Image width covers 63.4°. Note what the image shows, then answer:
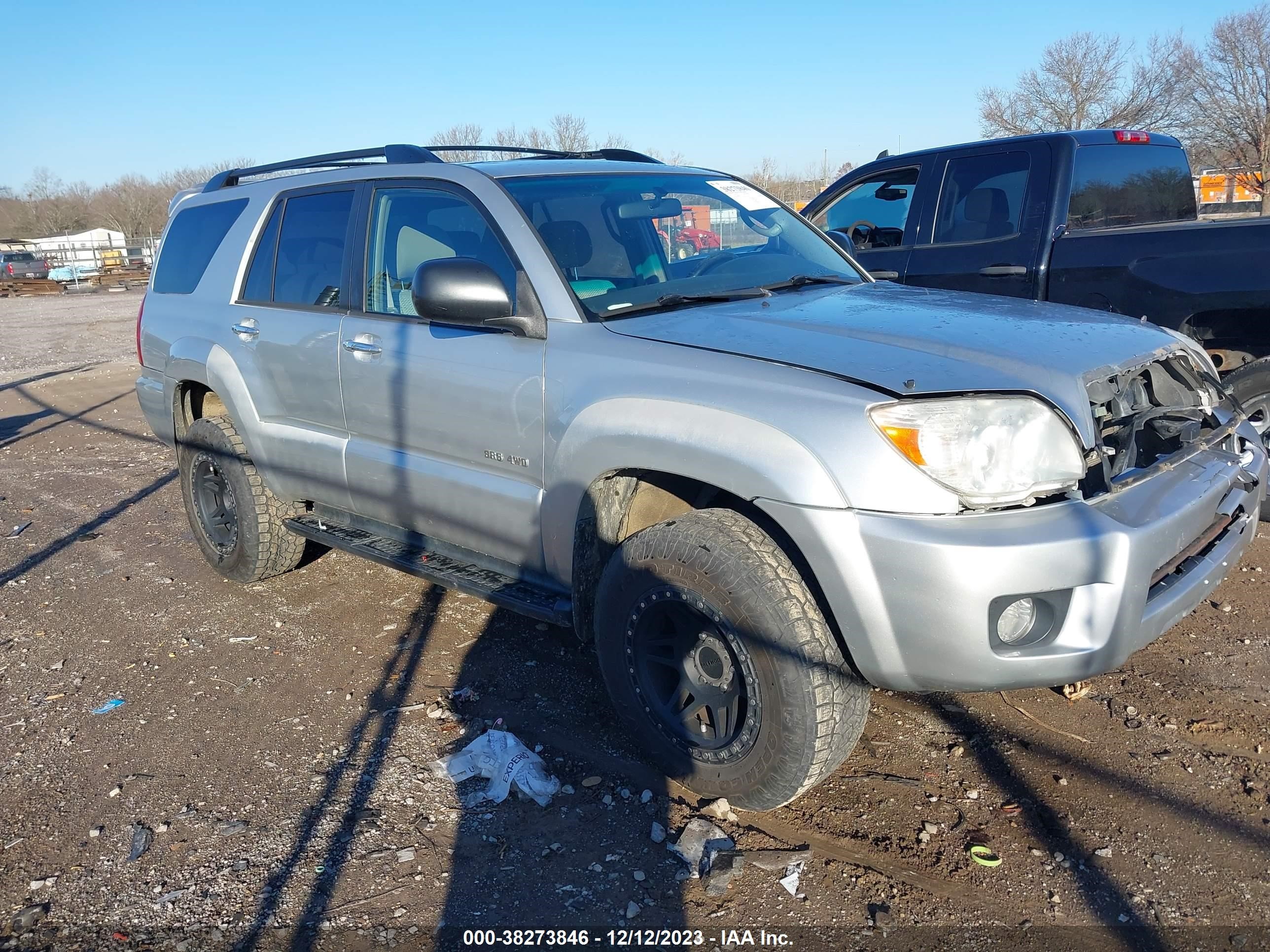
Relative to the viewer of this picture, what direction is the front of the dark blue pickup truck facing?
facing away from the viewer and to the left of the viewer

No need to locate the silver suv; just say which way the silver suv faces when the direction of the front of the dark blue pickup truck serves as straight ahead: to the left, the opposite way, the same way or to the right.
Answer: the opposite way

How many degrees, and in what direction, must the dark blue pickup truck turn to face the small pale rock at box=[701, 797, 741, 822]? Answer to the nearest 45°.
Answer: approximately 135° to its left

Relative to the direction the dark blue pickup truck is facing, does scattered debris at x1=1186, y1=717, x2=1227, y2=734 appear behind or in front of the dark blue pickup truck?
behind

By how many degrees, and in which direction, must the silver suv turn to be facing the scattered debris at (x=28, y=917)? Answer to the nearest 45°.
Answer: approximately 90° to its right

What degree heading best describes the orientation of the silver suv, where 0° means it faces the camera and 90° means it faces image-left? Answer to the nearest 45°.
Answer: approximately 315°

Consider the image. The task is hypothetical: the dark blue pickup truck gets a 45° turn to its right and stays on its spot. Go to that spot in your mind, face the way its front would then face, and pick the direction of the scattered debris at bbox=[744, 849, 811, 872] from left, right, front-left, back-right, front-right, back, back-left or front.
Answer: back

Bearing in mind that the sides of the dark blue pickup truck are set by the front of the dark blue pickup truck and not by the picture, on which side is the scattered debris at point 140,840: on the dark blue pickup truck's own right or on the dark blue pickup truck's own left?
on the dark blue pickup truck's own left

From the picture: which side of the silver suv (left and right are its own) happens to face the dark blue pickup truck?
left

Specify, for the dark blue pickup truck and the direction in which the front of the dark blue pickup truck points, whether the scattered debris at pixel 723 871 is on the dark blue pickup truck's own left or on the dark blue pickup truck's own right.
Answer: on the dark blue pickup truck's own left
